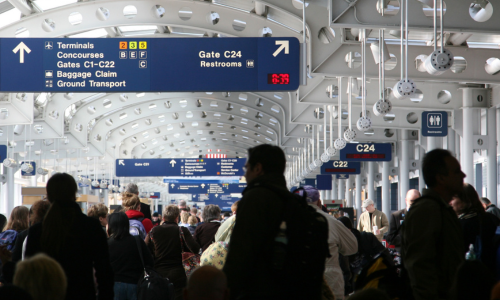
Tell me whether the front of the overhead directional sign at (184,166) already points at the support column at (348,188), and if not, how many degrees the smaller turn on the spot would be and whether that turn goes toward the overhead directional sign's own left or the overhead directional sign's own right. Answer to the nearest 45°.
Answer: approximately 90° to the overhead directional sign's own left

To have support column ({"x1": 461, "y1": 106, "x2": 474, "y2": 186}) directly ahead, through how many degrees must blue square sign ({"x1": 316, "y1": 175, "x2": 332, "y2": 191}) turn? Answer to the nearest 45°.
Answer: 0° — it already faces it

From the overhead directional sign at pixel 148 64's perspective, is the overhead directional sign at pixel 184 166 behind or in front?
behind

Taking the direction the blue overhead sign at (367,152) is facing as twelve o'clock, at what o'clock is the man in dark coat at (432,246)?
The man in dark coat is roughly at 12 o'clock from the blue overhead sign.

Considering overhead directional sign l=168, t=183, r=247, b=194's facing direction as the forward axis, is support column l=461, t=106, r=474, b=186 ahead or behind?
ahead

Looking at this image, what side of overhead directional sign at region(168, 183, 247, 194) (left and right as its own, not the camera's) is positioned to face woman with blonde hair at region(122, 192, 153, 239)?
front

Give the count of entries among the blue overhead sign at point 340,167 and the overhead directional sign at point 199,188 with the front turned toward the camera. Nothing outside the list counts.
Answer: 2

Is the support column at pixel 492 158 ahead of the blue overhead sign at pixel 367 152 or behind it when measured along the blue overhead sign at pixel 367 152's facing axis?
ahead

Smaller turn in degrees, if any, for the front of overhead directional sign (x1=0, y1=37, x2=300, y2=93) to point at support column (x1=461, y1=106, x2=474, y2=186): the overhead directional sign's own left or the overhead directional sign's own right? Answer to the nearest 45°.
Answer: approximately 90° to the overhead directional sign's own left
